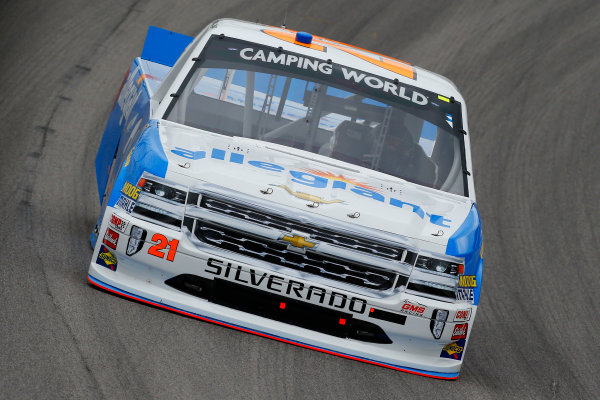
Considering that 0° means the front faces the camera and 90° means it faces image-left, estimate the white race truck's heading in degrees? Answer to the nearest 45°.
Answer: approximately 0°
